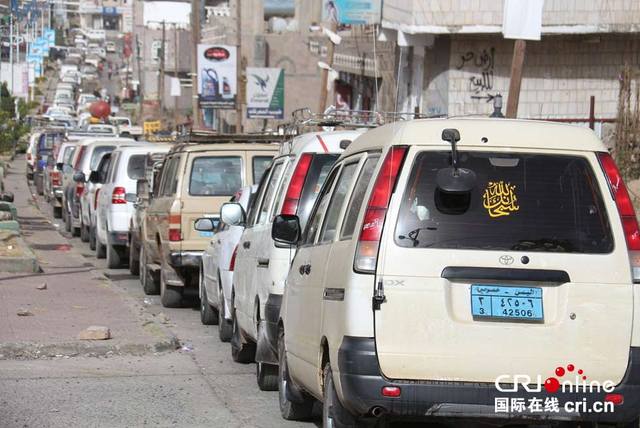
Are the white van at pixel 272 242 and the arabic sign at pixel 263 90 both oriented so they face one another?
yes

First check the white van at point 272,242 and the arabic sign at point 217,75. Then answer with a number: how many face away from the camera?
1

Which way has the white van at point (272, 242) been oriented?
away from the camera

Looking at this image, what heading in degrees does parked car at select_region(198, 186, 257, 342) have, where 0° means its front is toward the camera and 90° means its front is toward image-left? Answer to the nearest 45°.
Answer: approximately 180°

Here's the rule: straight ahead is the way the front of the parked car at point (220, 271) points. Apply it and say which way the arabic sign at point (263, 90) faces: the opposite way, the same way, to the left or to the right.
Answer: the opposite way

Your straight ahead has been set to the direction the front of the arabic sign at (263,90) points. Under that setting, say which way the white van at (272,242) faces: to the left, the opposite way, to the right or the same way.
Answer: the opposite way

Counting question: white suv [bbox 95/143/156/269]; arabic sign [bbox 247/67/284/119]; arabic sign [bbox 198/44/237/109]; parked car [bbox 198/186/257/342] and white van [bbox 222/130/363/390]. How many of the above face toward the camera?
2

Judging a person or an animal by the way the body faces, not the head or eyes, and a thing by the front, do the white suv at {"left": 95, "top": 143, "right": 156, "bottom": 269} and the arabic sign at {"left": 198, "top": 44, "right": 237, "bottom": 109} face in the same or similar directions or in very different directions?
very different directions

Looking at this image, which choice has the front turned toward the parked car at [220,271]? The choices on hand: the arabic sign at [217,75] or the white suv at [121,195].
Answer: the arabic sign

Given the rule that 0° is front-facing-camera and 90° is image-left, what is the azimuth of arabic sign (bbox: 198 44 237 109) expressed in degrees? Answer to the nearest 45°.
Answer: approximately 0°

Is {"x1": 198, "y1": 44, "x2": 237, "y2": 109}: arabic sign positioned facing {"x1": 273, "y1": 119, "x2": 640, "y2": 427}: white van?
yes

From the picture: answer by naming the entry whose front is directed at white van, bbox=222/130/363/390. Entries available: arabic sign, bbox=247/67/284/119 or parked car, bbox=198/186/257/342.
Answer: the arabic sign

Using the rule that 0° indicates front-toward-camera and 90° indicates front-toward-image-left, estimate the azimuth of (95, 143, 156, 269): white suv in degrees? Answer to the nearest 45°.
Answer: approximately 180°
